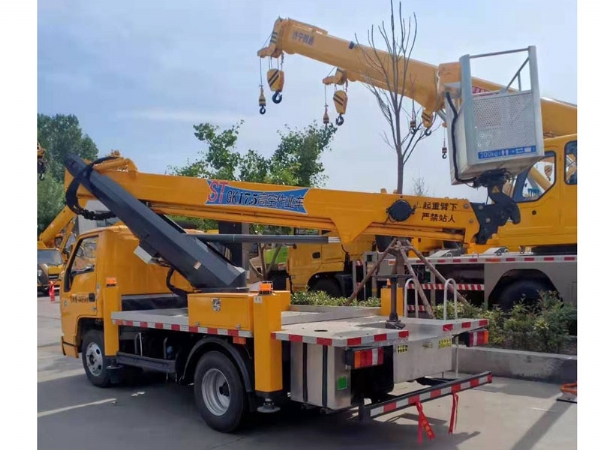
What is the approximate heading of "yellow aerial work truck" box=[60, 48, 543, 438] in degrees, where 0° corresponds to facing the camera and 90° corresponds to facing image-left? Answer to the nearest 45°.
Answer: approximately 135°

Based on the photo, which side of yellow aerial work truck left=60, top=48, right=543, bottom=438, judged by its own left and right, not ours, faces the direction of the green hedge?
right

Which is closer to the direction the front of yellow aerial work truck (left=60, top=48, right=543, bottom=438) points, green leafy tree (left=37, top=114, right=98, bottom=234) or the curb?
the green leafy tree

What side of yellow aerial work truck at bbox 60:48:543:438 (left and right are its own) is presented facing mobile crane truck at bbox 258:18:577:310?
right
